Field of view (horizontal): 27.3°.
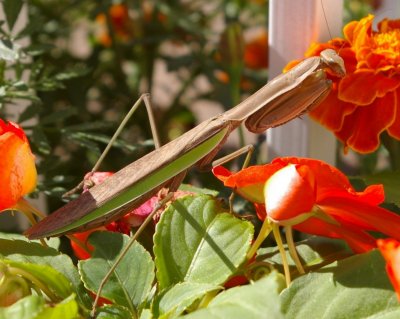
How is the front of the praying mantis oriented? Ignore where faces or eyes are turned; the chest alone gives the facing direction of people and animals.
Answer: to the viewer's right
